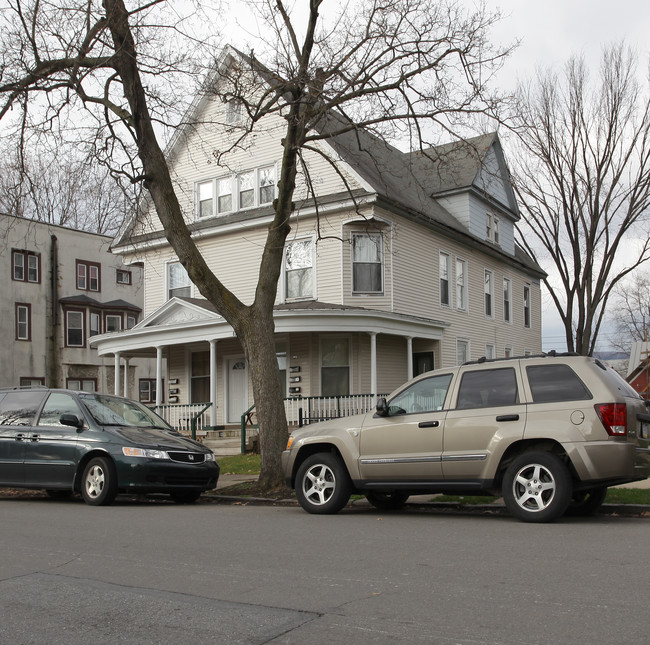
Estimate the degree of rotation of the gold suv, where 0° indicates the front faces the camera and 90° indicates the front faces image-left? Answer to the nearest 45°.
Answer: approximately 135°

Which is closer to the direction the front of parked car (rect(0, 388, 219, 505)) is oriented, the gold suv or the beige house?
the gold suv

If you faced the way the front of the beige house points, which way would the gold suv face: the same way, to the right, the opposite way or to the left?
to the right

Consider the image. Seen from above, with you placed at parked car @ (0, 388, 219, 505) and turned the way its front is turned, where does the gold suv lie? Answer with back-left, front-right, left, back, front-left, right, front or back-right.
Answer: front

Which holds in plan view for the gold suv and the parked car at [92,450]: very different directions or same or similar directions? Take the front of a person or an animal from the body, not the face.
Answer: very different directions

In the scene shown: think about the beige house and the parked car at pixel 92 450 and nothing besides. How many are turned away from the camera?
0

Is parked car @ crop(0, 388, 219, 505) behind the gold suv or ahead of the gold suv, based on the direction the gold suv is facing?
ahead

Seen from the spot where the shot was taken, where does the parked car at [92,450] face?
facing the viewer and to the right of the viewer

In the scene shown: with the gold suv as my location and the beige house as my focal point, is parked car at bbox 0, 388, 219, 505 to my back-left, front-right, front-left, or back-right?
front-left

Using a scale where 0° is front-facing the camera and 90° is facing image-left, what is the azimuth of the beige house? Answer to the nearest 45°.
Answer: approximately 45°

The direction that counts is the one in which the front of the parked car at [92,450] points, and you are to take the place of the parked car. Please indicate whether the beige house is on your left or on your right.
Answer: on your left

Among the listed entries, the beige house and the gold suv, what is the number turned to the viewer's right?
0

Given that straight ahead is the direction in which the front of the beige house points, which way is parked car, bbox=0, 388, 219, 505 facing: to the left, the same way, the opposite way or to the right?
to the left
